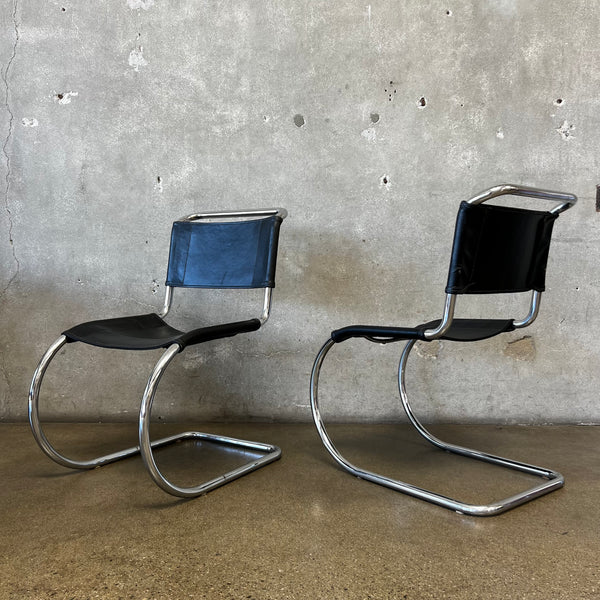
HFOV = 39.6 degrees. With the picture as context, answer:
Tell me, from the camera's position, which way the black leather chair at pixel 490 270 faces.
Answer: facing away from the viewer and to the left of the viewer

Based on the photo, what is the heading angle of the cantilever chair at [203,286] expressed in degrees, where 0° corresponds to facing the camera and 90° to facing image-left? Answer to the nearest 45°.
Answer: approximately 45°

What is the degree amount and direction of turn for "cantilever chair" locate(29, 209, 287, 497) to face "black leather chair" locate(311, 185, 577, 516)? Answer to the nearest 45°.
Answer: approximately 90° to its left
